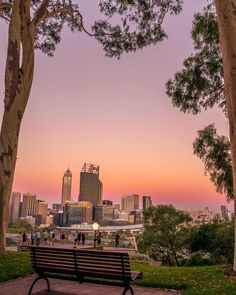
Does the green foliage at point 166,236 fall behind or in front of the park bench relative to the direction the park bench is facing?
in front

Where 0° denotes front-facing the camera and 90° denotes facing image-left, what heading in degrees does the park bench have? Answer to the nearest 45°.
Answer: approximately 225°

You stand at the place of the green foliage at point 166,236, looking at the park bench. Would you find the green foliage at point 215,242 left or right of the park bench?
left

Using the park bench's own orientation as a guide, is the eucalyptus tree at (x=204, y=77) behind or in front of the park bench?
in front
